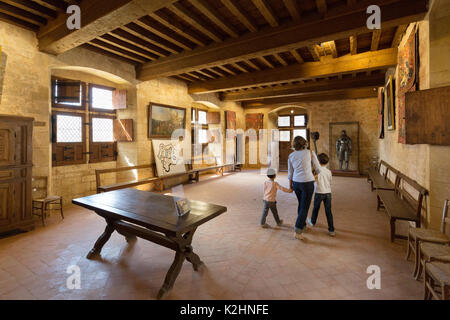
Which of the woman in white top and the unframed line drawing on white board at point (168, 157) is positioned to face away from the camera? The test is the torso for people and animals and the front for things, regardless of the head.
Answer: the woman in white top

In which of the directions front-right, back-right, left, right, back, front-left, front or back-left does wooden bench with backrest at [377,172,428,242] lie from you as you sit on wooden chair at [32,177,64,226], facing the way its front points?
front

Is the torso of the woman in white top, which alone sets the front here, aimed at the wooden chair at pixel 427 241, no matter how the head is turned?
no

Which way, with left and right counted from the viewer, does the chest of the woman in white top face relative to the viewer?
facing away from the viewer

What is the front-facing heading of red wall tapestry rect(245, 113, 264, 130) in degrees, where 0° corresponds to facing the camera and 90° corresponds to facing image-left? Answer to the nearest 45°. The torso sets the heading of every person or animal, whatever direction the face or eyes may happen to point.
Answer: approximately 0°

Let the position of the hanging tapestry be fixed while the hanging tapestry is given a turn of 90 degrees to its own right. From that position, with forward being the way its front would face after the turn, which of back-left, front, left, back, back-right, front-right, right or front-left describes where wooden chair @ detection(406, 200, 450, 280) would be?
back

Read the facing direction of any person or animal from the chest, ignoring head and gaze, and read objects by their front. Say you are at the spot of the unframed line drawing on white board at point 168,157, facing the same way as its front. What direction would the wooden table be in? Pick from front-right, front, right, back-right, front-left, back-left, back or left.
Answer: front-right

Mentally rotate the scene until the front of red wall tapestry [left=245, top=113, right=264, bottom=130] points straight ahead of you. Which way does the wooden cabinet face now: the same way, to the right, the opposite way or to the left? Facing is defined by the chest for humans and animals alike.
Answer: to the left

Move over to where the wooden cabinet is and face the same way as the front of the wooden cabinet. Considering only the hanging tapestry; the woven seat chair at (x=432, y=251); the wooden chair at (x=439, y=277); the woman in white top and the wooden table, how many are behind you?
0

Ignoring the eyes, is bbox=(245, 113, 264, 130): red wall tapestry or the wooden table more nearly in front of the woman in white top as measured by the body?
the red wall tapestry

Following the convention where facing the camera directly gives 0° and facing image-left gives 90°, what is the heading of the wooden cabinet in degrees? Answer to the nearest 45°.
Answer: approximately 315°

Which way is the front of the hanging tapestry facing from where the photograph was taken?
facing to the left of the viewer

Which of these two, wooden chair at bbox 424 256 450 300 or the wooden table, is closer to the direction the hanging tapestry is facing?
the wooden table

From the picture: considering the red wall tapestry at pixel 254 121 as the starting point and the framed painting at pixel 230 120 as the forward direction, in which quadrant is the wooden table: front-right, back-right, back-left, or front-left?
front-left

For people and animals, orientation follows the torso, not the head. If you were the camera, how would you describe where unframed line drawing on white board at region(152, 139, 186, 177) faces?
facing the viewer and to the right of the viewer

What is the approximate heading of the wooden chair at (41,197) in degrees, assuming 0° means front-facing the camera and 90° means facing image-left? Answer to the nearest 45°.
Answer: approximately 315°

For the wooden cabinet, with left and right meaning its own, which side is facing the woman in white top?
front
